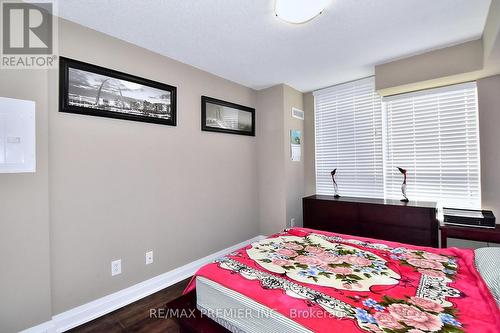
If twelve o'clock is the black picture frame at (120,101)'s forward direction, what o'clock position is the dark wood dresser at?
The dark wood dresser is roughly at 11 o'clock from the black picture frame.

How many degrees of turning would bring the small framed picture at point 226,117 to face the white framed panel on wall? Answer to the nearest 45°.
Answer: approximately 90° to its right

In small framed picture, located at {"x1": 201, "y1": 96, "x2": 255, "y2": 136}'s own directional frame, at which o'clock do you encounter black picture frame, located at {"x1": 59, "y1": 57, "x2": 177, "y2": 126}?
The black picture frame is roughly at 3 o'clock from the small framed picture.

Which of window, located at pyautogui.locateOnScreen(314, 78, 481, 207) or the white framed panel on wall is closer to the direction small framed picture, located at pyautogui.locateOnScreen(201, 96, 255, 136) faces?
the window

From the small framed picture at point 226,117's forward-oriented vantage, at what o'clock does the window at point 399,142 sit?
The window is roughly at 11 o'clock from the small framed picture.

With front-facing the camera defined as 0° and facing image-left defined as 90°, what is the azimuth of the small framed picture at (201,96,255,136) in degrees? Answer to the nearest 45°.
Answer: approximately 315°

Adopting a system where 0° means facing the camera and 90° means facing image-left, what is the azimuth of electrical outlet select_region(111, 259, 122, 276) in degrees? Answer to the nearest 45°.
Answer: approximately 315°

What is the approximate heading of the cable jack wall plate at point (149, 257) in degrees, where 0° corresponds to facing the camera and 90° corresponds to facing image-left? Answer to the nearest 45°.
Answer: approximately 315°
